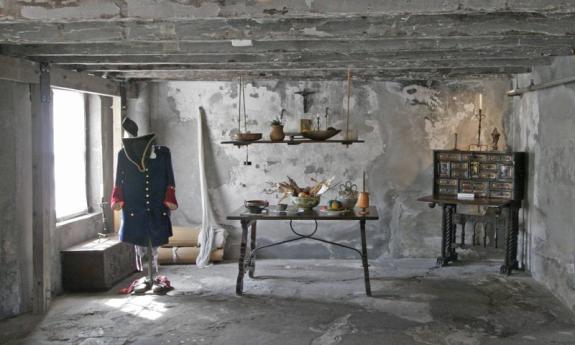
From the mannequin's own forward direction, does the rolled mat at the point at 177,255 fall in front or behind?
behind

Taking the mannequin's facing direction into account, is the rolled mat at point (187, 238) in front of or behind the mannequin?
behind

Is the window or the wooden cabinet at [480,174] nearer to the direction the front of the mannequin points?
the wooden cabinet

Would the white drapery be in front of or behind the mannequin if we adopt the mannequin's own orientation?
behind

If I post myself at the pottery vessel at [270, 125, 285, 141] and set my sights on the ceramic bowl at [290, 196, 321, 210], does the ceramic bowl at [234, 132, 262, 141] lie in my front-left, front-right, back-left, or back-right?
back-right

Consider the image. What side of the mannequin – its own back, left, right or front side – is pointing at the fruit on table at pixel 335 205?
left

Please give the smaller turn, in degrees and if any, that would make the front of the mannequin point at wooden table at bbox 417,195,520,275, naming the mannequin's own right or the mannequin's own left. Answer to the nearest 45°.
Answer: approximately 90° to the mannequin's own left

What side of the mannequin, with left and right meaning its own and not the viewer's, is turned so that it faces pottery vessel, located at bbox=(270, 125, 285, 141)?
left

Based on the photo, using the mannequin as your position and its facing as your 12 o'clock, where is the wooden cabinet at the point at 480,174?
The wooden cabinet is roughly at 9 o'clock from the mannequin.

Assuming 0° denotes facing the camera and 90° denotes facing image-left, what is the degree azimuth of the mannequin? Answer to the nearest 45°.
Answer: approximately 0°

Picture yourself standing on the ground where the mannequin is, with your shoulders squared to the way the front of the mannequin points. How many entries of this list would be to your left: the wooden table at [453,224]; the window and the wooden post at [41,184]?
1

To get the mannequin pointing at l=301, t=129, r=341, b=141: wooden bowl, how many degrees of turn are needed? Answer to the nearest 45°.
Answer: approximately 90° to its left
